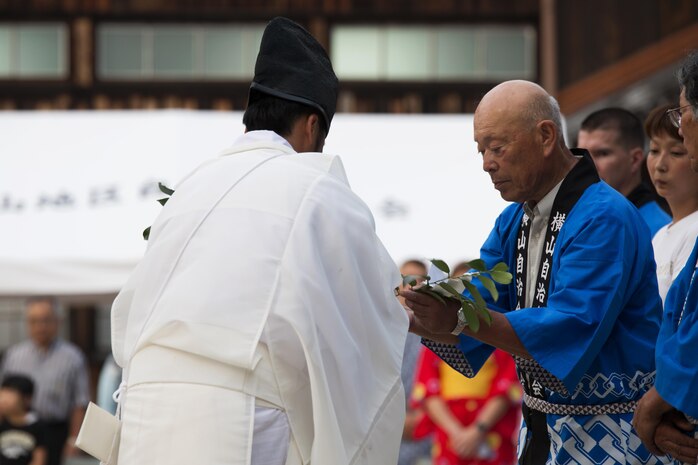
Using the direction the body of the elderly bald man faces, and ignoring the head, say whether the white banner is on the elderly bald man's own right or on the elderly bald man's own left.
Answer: on the elderly bald man's own right

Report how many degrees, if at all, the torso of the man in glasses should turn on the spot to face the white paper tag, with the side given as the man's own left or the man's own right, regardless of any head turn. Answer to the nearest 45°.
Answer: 0° — they already face it

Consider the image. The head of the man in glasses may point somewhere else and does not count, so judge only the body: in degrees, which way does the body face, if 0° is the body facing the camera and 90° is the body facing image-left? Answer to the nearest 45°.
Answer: approximately 90°

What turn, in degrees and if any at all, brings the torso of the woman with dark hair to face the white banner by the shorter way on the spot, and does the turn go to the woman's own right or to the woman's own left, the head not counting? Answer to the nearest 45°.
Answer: approximately 90° to the woman's own right

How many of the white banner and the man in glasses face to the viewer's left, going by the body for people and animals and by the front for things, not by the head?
1

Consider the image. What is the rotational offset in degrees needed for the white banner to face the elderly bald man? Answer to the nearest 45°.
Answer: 0° — it already faces them

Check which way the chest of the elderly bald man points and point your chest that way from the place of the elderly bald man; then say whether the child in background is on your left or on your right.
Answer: on your right

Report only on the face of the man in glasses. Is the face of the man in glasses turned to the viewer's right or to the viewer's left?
to the viewer's left
